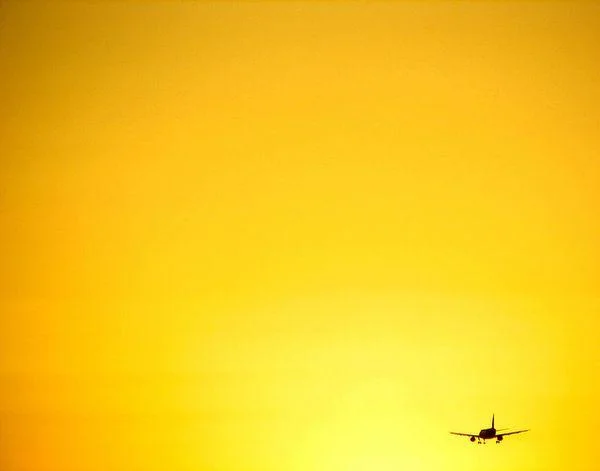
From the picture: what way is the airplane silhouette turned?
toward the camera
